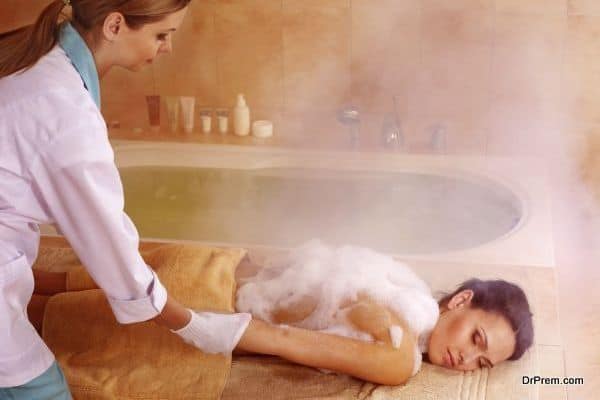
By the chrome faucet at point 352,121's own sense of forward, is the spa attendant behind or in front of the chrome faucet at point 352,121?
in front

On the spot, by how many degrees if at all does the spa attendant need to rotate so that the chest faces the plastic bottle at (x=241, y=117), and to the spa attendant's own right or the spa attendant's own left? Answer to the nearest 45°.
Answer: approximately 90° to the spa attendant's own left

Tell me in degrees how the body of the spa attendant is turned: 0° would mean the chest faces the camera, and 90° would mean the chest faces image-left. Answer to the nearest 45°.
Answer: approximately 270°

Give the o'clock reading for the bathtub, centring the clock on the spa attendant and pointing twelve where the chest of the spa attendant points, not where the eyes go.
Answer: The bathtub is roughly at 10 o'clock from the spa attendant.

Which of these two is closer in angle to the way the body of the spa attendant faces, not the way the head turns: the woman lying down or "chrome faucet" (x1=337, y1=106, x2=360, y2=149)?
the woman lying down

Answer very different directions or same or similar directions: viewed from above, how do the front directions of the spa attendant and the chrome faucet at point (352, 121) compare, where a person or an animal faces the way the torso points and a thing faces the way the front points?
very different directions

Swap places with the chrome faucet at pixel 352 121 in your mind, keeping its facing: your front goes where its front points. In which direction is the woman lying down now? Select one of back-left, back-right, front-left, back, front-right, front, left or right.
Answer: front-left

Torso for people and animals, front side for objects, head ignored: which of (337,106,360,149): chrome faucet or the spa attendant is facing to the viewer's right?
the spa attendant

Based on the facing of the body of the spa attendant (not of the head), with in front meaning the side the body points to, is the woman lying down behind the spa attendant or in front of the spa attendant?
in front

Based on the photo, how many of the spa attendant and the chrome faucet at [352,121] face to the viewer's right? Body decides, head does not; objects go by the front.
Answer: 1

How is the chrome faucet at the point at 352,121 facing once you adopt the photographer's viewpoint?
facing the viewer and to the left of the viewer
